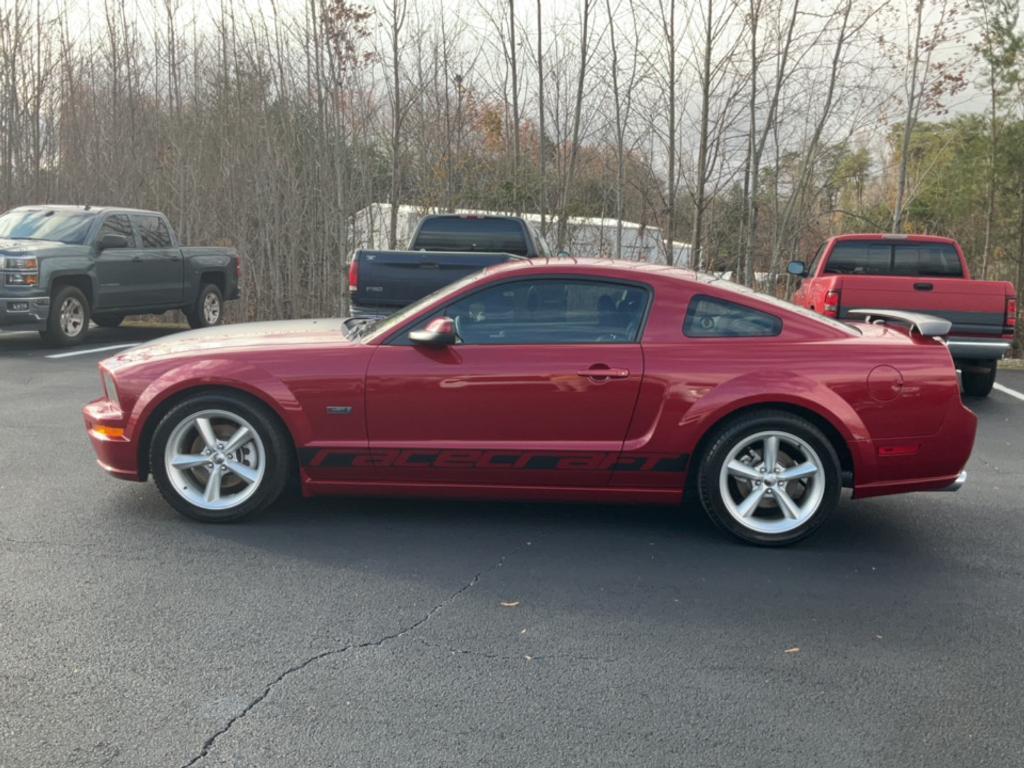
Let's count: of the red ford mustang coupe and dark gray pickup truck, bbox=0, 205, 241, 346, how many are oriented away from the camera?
0

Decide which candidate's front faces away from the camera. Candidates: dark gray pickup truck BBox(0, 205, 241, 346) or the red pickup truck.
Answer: the red pickup truck

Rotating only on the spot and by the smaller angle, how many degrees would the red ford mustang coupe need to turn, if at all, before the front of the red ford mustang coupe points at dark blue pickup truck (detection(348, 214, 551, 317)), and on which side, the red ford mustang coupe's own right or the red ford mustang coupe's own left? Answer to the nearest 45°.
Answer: approximately 90° to the red ford mustang coupe's own right

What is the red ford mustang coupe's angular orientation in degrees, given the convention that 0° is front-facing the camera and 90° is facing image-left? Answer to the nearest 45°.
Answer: approximately 90°

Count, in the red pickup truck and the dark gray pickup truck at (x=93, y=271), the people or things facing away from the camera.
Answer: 1

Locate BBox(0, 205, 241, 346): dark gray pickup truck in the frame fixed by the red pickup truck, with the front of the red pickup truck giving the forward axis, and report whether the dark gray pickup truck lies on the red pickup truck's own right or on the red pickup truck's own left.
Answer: on the red pickup truck's own left

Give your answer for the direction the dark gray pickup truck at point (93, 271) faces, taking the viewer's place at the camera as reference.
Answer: facing the viewer and to the left of the viewer

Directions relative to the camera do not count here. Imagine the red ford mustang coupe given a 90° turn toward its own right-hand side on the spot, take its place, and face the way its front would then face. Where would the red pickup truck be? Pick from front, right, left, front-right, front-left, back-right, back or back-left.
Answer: front-right

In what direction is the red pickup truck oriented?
away from the camera

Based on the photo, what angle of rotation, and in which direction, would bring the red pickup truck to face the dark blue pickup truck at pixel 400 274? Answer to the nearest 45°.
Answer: approximately 90° to its left

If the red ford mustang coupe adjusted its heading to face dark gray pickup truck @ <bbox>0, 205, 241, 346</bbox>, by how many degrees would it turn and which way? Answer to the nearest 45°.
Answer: approximately 45° to its right
